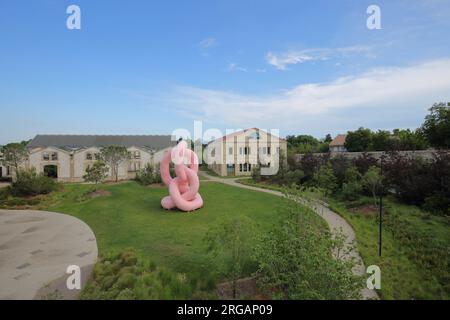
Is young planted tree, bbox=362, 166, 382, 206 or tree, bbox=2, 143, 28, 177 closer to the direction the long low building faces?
the young planted tree

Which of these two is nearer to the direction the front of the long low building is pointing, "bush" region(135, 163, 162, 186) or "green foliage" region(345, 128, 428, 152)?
the bush

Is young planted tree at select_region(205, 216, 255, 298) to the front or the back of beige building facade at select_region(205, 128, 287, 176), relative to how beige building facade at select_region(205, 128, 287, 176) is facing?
to the front

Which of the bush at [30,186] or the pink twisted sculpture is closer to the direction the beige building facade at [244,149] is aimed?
the pink twisted sculpture

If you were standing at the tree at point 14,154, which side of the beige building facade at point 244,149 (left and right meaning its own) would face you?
right

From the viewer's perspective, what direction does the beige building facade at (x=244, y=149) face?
toward the camera

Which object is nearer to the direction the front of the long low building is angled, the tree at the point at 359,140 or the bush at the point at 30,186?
the bush

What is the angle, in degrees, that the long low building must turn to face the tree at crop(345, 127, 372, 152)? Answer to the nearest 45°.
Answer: approximately 90° to its left

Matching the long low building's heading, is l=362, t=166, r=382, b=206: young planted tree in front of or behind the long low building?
in front

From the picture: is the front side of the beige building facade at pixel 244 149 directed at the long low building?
no

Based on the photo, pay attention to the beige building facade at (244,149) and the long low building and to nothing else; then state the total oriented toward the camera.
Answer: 2

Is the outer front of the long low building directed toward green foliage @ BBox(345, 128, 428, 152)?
no

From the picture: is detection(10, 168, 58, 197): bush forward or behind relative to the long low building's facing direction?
forward
